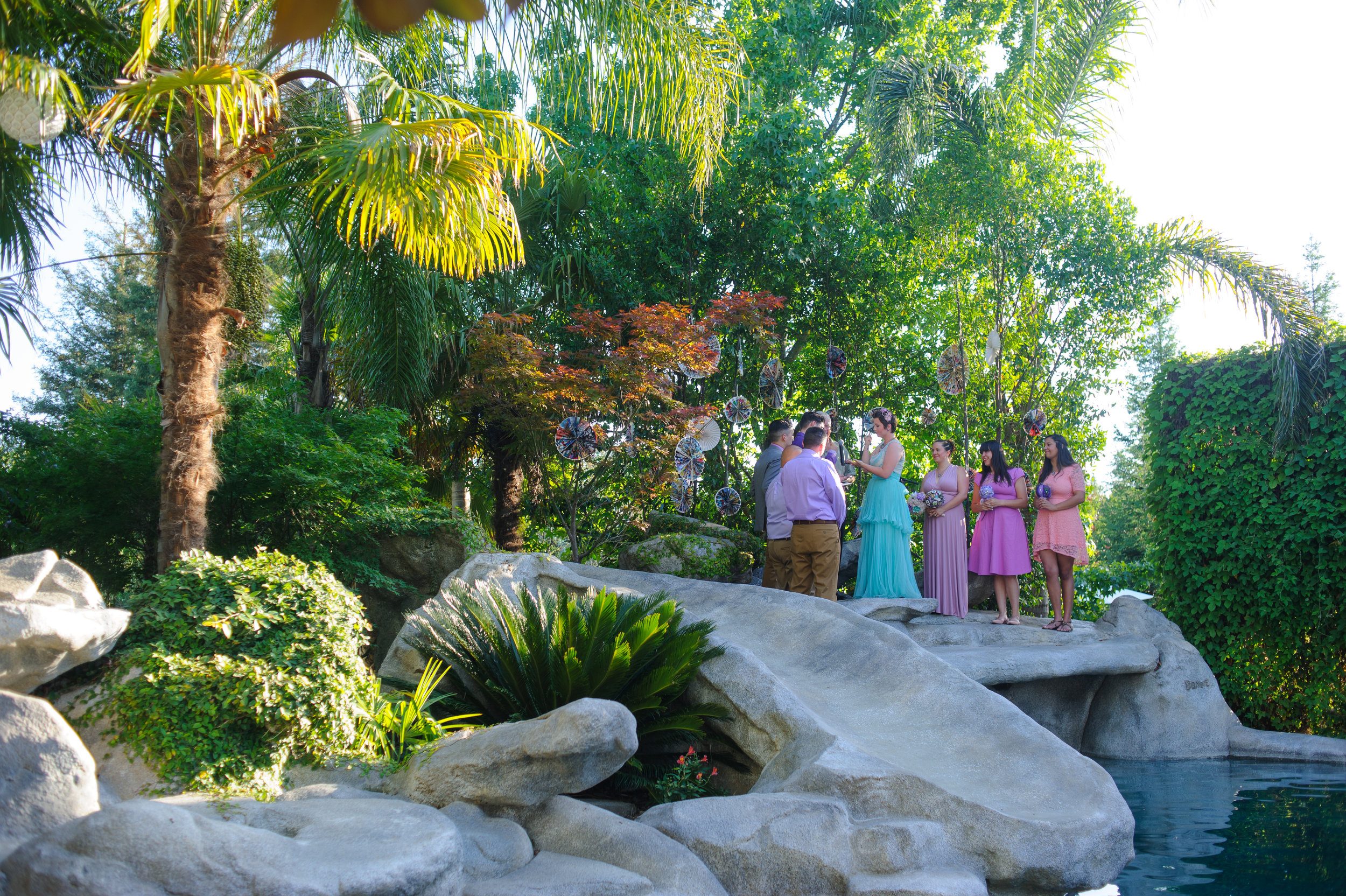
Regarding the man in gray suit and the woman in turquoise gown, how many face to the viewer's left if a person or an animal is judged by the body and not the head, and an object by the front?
1

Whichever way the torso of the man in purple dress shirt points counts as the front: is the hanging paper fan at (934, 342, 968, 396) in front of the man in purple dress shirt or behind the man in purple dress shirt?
in front

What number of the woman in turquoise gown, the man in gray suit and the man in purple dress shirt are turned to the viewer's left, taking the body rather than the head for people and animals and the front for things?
1

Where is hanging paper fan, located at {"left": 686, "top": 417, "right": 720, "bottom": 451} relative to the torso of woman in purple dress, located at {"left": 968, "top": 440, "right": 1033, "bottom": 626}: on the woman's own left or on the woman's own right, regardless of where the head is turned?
on the woman's own right

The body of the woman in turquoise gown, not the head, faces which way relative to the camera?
to the viewer's left

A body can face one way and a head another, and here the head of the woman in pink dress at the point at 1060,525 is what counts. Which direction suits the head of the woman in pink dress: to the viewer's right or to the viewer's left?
to the viewer's left

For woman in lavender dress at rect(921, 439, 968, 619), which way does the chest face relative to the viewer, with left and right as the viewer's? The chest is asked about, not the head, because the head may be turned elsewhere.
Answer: facing the viewer and to the left of the viewer

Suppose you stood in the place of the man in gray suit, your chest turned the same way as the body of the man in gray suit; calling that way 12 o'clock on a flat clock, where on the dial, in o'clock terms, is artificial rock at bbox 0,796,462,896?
The artificial rock is roughly at 5 o'clock from the man in gray suit.

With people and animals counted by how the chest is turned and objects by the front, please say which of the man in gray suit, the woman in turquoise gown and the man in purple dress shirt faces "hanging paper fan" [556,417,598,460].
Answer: the woman in turquoise gown

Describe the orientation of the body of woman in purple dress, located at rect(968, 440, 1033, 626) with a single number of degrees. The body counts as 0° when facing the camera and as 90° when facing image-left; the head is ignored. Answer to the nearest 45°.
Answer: approximately 45°

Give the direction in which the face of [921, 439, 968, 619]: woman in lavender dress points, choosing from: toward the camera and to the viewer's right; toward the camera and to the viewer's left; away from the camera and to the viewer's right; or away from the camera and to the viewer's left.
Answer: toward the camera and to the viewer's left

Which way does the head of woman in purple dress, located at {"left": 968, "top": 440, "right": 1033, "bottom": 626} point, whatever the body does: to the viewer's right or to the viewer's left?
to the viewer's left

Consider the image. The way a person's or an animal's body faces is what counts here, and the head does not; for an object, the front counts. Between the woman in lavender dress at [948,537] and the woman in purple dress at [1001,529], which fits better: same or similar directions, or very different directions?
same or similar directions

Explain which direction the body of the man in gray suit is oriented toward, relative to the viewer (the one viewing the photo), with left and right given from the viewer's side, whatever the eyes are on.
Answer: facing away from the viewer and to the right of the viewer

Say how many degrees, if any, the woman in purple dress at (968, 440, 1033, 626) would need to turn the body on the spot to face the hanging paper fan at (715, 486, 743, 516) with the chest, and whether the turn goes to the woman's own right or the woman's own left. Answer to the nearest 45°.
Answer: approximately 90° to the woman's own right
